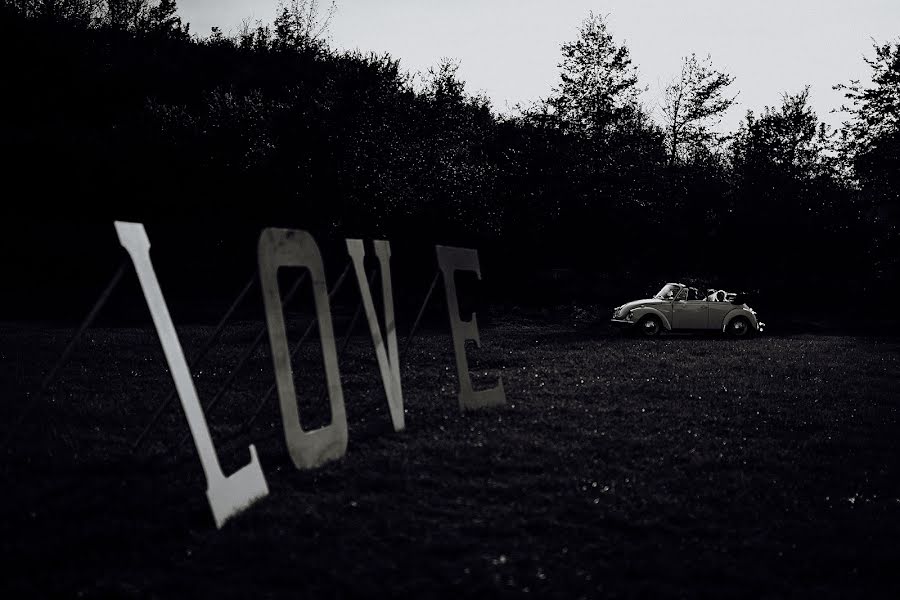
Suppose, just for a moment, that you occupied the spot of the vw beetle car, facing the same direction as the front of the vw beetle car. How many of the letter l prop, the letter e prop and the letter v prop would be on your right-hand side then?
0

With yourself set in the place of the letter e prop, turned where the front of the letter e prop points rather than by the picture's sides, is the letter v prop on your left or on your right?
on your right

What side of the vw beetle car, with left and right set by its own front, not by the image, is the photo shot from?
left

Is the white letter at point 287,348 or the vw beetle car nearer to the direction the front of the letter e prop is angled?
the white letter

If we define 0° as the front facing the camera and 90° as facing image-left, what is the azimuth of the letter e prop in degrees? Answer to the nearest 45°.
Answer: approximately 315°

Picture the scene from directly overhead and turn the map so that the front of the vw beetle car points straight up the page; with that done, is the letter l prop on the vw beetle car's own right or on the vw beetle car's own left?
on the vw beetle car's own left

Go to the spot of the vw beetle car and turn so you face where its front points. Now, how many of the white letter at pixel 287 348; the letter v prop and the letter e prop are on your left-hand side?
3

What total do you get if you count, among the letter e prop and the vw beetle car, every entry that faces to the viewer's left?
1

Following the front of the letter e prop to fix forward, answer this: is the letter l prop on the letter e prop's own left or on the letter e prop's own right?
on the letter e prop's own right

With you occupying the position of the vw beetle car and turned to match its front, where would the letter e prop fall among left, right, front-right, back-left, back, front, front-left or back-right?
left

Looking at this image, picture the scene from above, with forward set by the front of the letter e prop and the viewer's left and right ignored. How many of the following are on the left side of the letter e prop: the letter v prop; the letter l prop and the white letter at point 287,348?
0

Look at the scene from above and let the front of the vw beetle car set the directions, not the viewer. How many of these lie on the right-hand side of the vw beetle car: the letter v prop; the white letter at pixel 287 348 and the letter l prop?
0

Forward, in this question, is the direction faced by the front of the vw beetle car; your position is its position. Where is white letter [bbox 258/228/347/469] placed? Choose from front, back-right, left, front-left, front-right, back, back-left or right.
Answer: left
